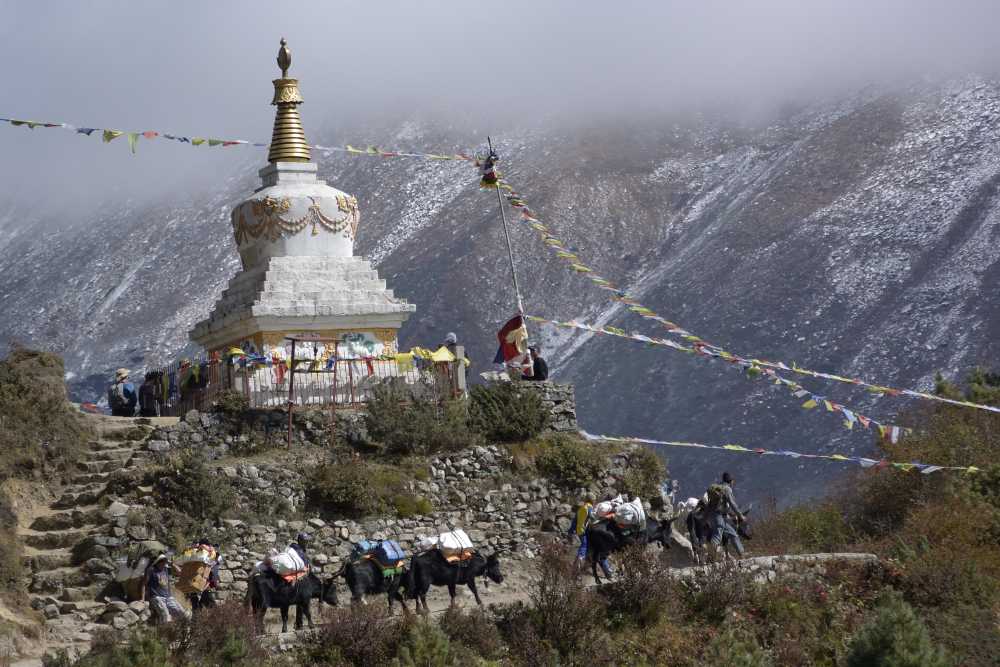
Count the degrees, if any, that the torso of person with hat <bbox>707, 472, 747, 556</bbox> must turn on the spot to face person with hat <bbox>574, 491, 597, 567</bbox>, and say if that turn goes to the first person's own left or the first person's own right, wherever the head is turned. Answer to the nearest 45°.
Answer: approximately 135° to the first person's own left

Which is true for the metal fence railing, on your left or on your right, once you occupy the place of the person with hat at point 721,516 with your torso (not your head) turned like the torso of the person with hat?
on your left

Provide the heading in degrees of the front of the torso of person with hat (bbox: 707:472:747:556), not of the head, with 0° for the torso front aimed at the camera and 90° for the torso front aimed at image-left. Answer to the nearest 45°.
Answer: approximately 225°

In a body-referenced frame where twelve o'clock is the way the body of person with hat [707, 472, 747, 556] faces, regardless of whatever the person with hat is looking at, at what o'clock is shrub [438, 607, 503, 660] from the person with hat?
The shrub is roughly at 6 o'clock from the person with hat.

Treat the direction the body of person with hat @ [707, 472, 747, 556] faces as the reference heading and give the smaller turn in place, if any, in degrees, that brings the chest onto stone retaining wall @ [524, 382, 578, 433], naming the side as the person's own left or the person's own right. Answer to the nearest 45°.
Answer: approximately 90° to the person's own left

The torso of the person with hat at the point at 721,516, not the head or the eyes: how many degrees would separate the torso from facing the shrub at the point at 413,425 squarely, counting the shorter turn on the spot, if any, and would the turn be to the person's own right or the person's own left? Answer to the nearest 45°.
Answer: approximately 135° to the person's own left

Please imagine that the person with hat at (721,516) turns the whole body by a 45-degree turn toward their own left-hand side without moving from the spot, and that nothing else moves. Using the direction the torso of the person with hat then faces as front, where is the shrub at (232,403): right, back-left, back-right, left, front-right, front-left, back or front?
left

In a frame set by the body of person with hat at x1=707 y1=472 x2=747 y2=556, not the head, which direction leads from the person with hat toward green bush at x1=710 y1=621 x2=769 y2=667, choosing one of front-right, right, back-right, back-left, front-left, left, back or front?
back-right

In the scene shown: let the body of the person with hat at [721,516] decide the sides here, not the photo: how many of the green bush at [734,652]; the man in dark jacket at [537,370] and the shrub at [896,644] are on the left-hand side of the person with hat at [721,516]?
1

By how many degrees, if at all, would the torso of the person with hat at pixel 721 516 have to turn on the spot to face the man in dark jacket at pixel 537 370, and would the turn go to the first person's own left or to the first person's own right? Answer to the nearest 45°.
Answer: approximately 90° to the first person's own left
